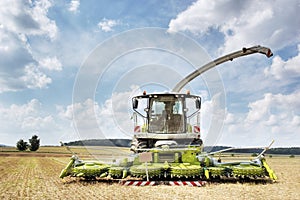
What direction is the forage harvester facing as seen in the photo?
toward the camera
